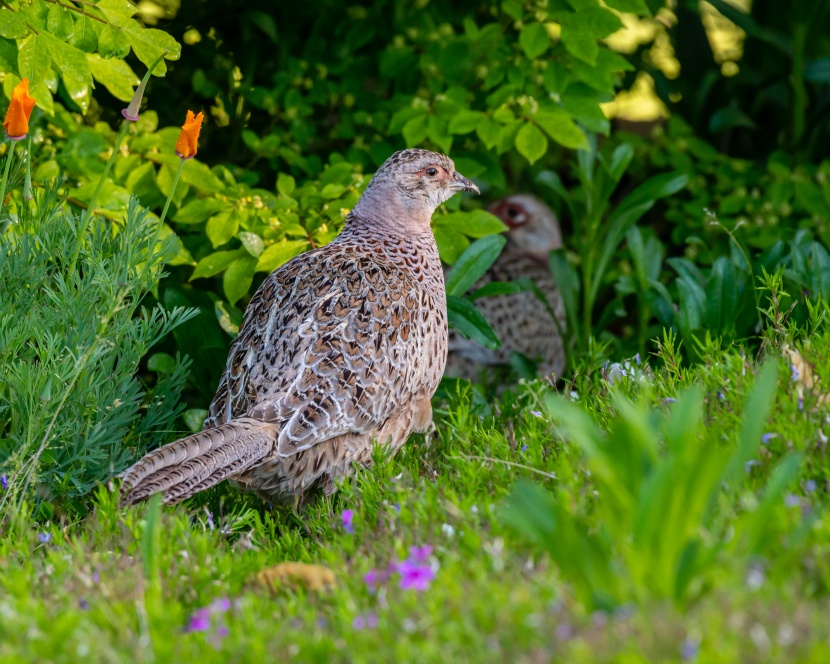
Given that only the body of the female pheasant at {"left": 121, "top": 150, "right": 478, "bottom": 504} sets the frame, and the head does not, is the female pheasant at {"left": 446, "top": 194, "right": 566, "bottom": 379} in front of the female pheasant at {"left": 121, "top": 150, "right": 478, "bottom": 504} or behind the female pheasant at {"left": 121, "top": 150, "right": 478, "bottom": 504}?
in front

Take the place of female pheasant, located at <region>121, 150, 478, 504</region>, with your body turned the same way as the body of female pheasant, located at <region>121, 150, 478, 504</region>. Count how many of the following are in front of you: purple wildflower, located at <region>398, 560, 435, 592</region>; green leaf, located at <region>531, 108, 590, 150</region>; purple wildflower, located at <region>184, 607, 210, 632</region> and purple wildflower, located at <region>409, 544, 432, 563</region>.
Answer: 1

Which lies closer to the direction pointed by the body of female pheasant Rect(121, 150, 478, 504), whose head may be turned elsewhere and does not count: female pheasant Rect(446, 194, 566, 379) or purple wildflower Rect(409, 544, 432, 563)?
the female pheasant

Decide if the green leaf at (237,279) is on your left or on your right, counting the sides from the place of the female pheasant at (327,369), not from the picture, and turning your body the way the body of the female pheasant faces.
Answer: on your left

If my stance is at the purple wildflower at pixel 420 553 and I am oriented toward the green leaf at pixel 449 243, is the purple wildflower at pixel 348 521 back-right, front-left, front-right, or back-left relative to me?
front-left

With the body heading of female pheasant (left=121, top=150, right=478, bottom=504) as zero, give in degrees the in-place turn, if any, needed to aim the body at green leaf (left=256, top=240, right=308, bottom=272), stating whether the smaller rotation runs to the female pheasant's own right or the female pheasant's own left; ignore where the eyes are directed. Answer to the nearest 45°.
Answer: approximately 45° to the female pheasant's own left

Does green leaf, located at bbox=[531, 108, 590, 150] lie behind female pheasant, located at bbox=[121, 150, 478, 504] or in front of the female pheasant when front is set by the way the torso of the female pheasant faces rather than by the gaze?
in front

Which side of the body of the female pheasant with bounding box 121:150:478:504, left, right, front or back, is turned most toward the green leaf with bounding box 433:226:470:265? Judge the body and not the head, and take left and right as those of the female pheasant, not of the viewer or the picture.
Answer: front

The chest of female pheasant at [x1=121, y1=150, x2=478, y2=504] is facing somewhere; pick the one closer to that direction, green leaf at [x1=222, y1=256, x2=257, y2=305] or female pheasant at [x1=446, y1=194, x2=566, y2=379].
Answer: the female pheasant

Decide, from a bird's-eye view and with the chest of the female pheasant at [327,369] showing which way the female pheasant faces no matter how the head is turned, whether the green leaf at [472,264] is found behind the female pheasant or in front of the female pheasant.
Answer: in front

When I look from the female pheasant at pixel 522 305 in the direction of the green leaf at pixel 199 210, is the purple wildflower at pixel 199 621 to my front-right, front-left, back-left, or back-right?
front-left

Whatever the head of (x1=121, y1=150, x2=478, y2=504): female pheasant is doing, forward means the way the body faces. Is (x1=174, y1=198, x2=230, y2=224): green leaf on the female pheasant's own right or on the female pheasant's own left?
on the female pheasant's own left

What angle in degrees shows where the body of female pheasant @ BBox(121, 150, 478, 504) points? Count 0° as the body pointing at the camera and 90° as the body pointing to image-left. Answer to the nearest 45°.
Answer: approximately 225°
